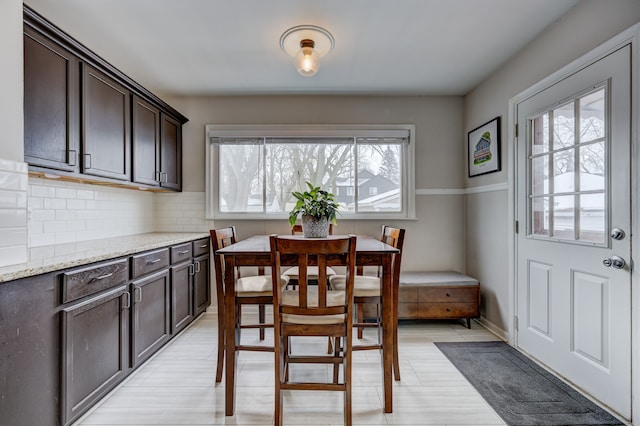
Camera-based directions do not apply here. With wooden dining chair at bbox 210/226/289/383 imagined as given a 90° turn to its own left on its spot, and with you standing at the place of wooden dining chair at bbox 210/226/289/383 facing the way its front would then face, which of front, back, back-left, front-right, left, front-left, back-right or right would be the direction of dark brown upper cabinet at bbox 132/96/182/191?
front-left

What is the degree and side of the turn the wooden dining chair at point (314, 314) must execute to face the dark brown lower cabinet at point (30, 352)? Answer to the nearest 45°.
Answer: approximately 90° to its left

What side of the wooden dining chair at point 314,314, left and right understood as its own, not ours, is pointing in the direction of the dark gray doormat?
right

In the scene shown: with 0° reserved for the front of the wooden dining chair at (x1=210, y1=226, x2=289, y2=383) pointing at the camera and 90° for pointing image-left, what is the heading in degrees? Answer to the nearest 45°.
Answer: approximately 270°

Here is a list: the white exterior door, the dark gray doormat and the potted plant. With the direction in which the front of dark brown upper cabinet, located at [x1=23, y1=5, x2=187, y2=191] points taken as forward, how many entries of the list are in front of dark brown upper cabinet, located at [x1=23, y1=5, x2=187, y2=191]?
3

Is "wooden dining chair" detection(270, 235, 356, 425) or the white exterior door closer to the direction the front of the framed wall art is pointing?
the wooden dining chair

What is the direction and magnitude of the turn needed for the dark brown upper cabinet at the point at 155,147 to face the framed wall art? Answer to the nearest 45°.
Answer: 0° — it already faces it

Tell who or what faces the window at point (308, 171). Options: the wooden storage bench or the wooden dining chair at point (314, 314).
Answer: the wooden dining chair

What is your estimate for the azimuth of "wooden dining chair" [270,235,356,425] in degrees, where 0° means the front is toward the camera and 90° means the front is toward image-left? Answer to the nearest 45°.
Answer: approximately 180°
